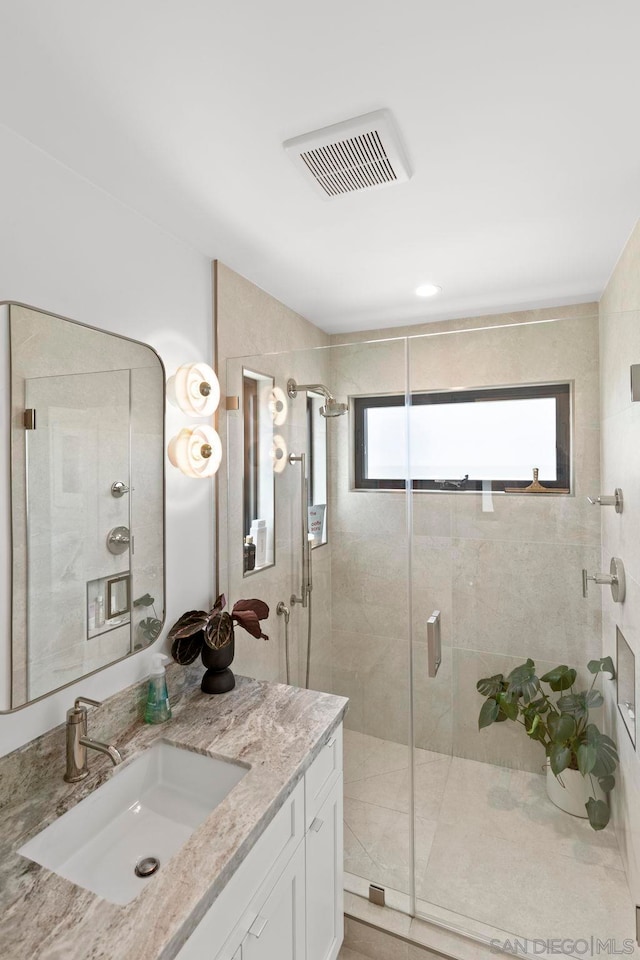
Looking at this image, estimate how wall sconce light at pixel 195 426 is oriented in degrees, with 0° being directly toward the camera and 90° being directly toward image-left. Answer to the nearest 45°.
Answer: approximately 315°

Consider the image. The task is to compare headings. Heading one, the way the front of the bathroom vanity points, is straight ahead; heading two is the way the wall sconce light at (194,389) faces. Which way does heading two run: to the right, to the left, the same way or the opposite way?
the same way

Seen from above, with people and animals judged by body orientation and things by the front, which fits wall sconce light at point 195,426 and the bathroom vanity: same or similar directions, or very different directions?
same or similar directions

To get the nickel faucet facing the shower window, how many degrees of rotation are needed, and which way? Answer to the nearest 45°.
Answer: approximately 45° to its left

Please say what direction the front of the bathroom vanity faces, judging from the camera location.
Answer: facing the viewer and to the right of the viewer

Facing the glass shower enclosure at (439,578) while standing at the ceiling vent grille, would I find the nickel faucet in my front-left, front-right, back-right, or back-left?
back-left

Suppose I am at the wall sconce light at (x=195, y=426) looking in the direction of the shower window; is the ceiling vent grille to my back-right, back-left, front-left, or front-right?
front-right

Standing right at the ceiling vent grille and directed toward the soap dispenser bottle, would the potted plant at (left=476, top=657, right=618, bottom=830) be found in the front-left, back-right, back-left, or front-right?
back-right

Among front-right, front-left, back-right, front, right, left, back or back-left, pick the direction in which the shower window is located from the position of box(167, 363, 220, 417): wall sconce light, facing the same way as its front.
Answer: front-left
